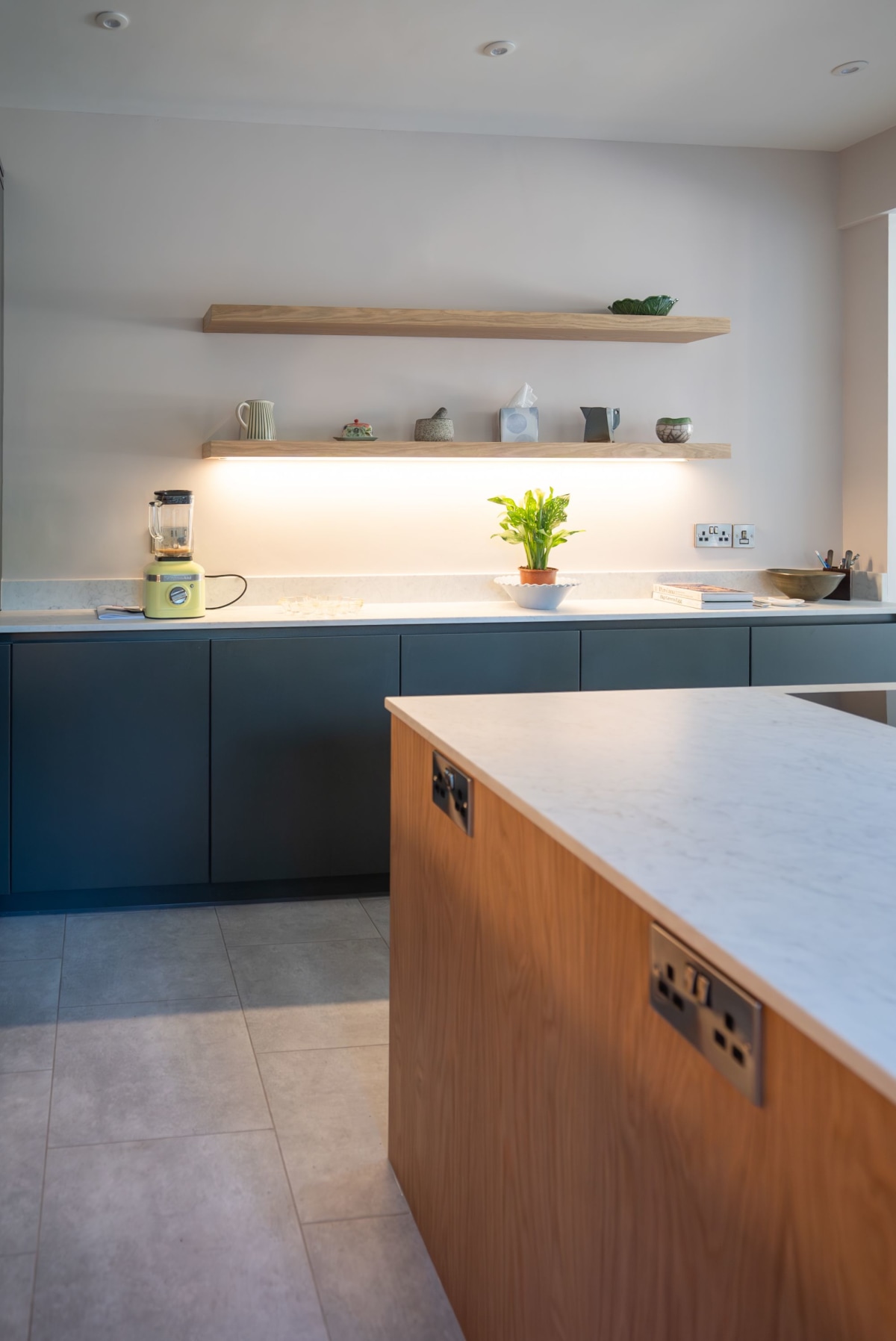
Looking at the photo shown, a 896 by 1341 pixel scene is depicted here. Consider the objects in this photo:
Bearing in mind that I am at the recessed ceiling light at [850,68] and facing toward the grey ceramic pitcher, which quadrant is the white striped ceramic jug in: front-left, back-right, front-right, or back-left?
front-left

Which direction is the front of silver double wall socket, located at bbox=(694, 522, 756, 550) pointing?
toward the camera

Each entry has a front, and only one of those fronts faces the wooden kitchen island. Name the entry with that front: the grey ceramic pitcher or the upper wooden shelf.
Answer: the upper wooden shelf

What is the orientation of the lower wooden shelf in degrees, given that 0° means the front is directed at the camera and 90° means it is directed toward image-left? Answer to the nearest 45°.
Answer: approximately 0°

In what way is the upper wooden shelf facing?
toward the camera

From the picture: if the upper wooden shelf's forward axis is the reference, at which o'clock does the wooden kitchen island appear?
The wooden kitchen island is roughly at 12 o'clock from the upper wooden shelf.

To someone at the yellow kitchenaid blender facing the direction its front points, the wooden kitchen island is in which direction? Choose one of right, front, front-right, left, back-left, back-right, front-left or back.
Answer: front

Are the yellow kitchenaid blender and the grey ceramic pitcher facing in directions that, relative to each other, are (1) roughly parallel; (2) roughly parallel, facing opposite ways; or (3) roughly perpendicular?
roughly perpendicular

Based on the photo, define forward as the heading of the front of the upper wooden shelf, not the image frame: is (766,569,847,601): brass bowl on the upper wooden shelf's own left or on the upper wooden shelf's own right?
on the upper wooden shelf's own left
